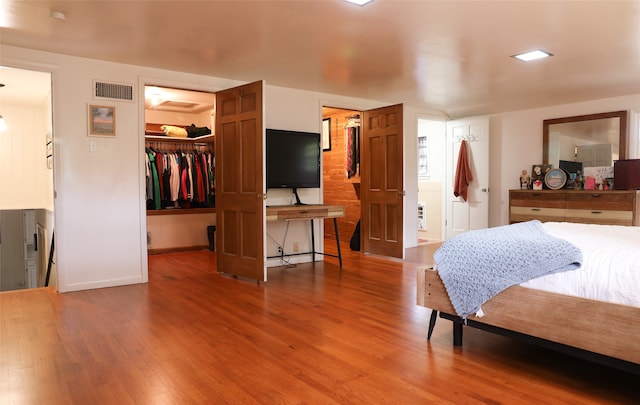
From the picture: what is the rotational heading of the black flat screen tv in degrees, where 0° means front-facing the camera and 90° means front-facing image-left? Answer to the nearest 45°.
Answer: approximately 315°

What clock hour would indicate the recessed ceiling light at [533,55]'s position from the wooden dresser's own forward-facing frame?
The recessed ceiling light is roughly at 11 o'clock from the wooden dresser.

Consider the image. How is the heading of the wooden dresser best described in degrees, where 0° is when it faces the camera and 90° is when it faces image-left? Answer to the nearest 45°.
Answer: approximately 45°

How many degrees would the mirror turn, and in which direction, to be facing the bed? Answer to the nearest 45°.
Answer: approximately 45° to its left

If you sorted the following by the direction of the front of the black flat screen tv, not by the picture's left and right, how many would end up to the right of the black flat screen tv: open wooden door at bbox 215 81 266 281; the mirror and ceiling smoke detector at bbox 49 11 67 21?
2

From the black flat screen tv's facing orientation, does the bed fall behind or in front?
in front

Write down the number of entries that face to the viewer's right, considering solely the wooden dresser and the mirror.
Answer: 0

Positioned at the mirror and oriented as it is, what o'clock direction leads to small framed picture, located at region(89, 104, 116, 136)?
The small framed picture is roughly at 12 o'clock from the mirror.

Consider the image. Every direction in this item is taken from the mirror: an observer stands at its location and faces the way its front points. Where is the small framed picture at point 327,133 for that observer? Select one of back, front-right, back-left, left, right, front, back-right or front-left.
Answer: front-right
